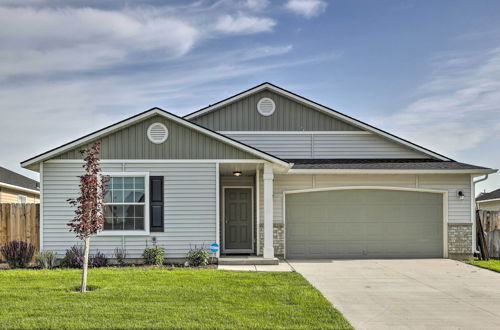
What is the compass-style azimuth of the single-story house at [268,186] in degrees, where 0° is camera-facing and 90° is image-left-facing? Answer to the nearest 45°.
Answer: approximately 0°

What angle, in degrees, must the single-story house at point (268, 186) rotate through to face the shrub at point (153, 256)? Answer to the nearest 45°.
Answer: approximately 45° to its right

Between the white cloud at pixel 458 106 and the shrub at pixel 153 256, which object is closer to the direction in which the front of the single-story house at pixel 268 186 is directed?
the shrub

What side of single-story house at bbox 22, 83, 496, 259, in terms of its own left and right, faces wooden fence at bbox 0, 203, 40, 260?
right

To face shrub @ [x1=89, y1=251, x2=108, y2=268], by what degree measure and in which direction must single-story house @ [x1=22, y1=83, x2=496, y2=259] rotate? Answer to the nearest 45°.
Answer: approximately 45° to its right
